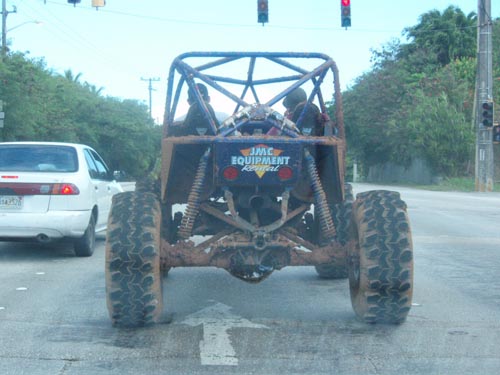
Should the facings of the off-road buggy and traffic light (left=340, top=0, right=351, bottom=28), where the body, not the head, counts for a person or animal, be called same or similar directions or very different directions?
very different directions

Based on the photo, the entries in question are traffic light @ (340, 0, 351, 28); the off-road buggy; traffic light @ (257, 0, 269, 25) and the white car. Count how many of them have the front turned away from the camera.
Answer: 2

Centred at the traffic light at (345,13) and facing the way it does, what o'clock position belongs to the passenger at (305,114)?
The passenger is roughly at 12 o'clock from the traffic light.

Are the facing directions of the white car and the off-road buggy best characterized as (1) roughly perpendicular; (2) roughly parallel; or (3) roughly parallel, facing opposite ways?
roughly parallel

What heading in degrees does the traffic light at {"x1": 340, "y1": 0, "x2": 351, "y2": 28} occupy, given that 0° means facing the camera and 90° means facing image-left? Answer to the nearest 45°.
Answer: approximately 0°

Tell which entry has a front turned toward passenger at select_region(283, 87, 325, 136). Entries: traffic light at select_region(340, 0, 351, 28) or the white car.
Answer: the traffic light

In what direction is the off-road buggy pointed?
away from the camera

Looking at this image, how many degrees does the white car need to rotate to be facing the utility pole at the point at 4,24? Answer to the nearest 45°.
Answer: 0° — it already faces it

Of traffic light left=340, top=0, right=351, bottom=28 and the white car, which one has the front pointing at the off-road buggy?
the traffic light

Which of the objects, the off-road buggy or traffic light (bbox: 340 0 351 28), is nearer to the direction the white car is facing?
the traffic light

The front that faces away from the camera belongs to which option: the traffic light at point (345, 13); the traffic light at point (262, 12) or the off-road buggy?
the off-road buggy

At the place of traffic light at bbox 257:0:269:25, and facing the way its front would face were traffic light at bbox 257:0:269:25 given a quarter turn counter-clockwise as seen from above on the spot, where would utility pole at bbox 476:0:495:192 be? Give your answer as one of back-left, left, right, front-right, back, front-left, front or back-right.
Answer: front-left

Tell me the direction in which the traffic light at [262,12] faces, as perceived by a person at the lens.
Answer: facing the viewer

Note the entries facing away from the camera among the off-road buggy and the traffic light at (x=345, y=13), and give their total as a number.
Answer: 1

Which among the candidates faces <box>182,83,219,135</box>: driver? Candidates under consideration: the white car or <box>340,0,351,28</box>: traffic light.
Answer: the traffic light

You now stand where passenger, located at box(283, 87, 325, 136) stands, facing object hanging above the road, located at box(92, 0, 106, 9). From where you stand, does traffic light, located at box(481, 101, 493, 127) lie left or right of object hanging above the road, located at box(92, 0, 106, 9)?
right

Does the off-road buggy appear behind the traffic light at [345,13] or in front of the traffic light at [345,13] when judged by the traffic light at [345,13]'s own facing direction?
in front

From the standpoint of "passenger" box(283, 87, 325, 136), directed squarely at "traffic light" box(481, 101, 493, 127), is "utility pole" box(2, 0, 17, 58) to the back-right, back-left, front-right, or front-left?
front-left

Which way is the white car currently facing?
away from the camera
